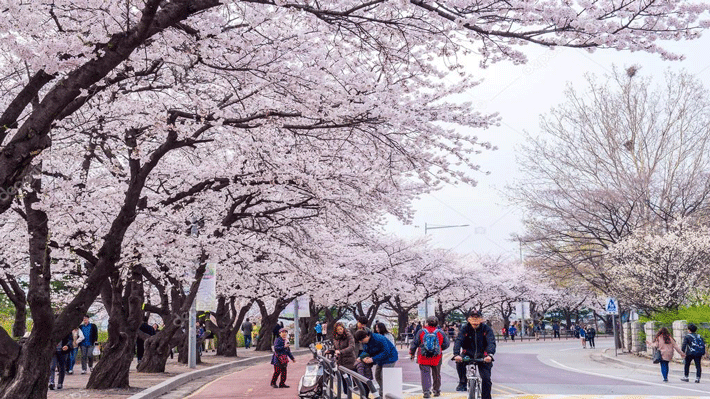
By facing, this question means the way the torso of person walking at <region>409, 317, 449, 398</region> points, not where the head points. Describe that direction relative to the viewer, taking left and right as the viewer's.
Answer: facing away from the viewer

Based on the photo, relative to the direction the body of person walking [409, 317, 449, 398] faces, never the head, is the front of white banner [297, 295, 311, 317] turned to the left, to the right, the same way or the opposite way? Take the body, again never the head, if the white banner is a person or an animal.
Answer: the opposite way

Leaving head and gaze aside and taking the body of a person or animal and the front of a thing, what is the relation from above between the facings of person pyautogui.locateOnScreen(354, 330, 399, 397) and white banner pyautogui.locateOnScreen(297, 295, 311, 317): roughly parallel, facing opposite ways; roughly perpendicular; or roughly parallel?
roughly perpendicular

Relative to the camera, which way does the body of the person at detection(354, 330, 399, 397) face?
to the viewer's left

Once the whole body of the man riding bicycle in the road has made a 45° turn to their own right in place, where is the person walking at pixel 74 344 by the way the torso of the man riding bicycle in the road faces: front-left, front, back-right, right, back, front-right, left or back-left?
right
